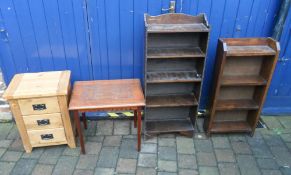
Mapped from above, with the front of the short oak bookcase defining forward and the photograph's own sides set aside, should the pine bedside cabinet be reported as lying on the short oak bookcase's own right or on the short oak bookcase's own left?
on the short oak bookcase's own right

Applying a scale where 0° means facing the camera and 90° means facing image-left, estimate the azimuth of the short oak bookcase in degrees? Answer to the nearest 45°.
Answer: approximately 0°

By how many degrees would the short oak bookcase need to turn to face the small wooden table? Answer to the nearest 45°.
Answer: approximately 45° to its right
